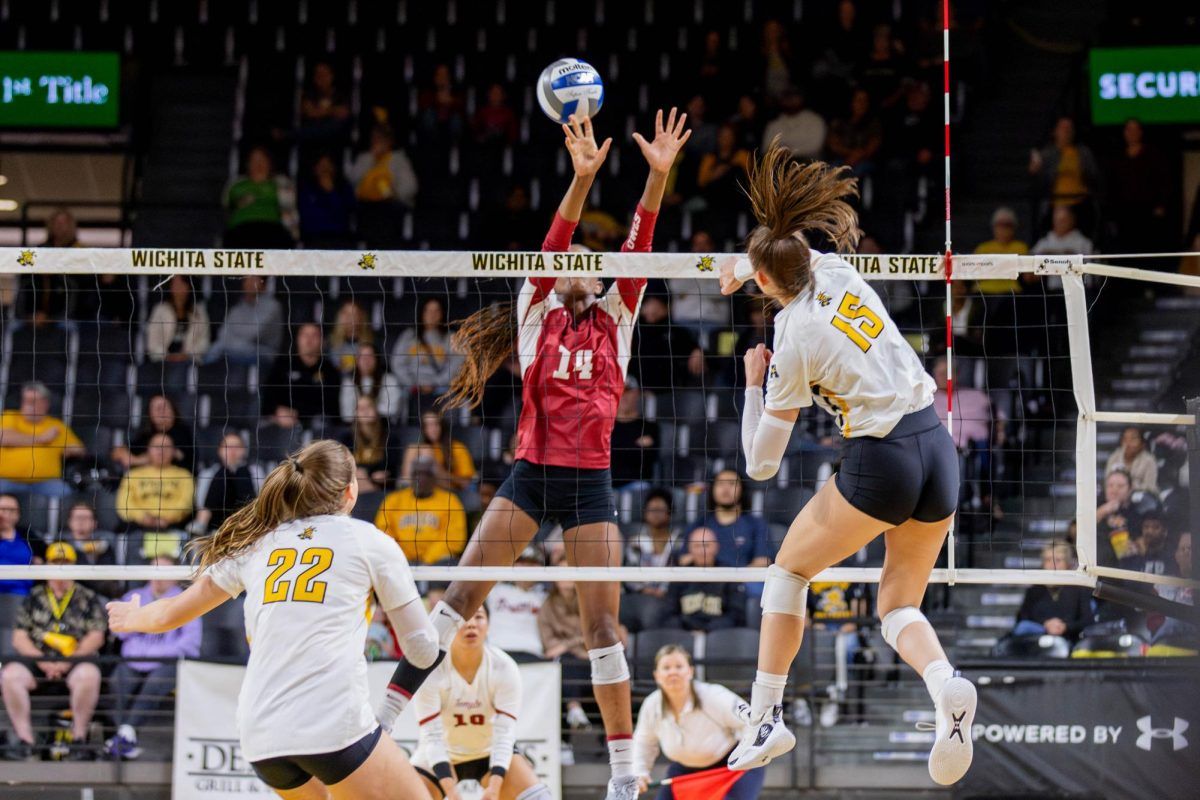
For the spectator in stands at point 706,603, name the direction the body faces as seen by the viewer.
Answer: toward the camera

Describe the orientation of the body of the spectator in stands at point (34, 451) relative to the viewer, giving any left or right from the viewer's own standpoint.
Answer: facing the viewer

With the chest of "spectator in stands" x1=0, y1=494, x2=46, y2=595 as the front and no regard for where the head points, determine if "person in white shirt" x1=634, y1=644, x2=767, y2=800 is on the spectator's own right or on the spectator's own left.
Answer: on the spectator's own left

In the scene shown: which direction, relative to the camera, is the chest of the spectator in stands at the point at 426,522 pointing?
toward the camera

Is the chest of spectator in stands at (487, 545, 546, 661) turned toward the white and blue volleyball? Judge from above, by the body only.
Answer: yes

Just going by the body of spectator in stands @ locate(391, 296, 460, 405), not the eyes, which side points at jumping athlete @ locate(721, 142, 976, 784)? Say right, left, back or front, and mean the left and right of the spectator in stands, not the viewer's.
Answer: front

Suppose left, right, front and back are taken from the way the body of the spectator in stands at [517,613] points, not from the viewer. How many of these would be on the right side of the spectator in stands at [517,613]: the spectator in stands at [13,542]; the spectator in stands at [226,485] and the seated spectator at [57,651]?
3

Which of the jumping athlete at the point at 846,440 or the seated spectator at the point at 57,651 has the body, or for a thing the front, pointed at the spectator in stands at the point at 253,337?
the jumping athlete

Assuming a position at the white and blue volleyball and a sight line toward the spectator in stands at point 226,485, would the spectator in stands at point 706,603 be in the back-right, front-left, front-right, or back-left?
front-right

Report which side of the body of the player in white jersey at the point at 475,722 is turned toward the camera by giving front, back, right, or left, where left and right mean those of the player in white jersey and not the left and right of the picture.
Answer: front

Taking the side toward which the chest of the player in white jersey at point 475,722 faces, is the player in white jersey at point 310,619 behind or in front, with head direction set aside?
in front

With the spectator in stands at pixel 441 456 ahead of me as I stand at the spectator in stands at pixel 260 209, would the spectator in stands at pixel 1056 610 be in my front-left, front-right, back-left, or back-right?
front-left

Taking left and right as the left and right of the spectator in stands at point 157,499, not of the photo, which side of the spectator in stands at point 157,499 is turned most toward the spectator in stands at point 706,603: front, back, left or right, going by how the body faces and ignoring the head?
left
